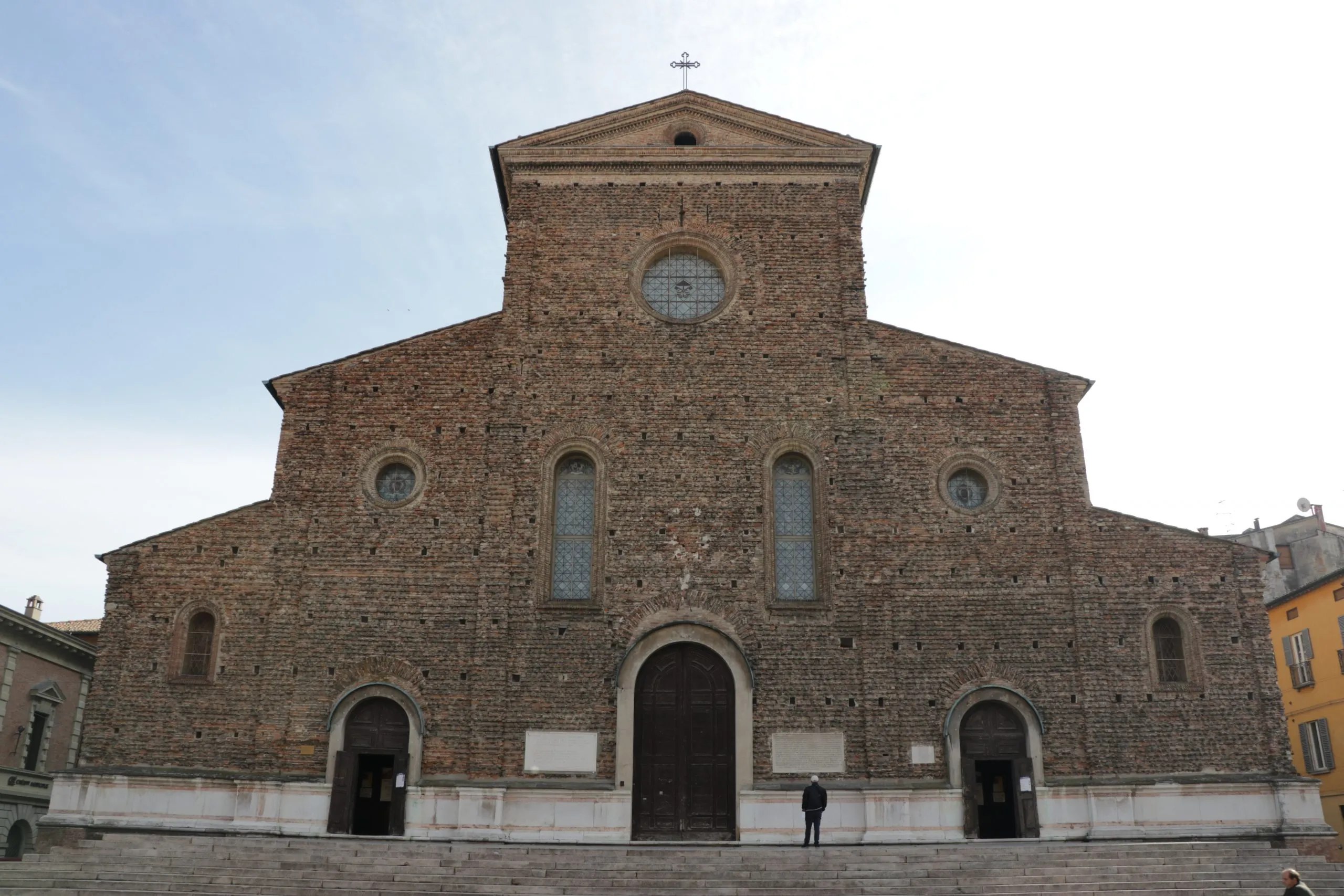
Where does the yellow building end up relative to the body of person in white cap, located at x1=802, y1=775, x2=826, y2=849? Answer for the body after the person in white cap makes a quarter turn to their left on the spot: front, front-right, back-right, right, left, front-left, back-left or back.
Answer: back-right

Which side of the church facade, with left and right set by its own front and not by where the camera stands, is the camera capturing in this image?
front

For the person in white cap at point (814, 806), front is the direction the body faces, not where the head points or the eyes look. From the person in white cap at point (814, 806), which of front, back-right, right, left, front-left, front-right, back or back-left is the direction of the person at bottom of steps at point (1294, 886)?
back-right

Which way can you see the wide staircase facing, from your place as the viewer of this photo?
facing the viewer

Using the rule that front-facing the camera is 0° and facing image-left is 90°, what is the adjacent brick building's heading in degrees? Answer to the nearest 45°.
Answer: approximately 315°

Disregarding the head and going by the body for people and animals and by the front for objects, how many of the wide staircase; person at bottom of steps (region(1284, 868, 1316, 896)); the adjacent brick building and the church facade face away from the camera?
0

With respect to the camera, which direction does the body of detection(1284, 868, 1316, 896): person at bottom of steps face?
to the viewer's left

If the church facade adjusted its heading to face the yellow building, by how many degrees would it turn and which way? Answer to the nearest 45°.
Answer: approximately 135° to its left

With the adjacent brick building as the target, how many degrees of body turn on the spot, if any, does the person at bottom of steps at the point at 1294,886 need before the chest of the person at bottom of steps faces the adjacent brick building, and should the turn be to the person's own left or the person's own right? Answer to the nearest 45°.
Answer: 0° — they already face it

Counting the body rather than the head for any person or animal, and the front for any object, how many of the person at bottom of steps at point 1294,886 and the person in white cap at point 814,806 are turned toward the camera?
0

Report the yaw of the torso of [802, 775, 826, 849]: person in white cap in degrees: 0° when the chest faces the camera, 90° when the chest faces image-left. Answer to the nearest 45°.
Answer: approximately 180°

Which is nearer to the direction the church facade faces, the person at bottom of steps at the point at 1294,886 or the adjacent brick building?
the person at bottom of steps
